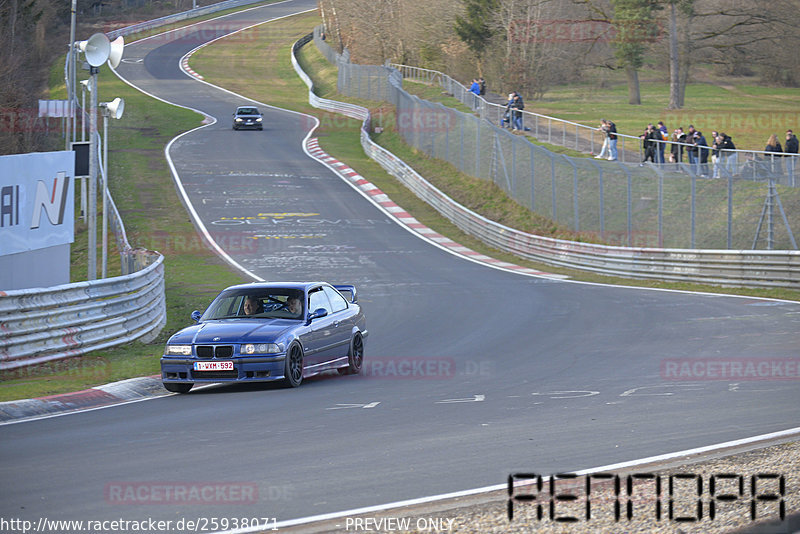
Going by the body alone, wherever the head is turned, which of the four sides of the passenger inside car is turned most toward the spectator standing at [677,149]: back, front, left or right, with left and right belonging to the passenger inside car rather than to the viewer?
back

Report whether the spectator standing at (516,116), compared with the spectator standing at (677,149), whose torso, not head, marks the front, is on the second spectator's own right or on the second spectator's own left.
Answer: on the second spectator's own right

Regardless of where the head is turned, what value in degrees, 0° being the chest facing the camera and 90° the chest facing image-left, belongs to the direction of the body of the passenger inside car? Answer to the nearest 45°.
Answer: approximately 45°

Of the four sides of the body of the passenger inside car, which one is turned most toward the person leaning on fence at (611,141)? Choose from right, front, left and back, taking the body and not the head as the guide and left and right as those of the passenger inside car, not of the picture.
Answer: back

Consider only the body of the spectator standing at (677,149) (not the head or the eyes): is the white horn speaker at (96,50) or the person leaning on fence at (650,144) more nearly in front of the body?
the white horn speaker

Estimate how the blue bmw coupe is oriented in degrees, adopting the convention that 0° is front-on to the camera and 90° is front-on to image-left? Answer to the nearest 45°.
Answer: approximately 45°

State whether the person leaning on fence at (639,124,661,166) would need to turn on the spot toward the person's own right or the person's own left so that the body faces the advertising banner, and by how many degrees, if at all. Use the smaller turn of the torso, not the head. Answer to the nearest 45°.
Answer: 0° — they already face it

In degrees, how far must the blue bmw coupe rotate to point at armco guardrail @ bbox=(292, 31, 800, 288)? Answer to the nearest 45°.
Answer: approximately 180°

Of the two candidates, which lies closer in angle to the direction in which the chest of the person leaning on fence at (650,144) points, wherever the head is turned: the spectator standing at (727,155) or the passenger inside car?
the passenger inside car

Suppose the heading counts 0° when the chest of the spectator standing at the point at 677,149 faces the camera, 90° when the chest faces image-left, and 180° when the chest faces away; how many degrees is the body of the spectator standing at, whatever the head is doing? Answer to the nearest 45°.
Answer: approximately 45°

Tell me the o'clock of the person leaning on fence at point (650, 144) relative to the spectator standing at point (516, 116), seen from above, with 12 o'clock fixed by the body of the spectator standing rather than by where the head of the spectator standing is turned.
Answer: The person leaning on fence is roughly at 10 o'clock from the spectator standing.
